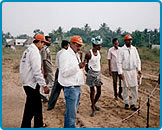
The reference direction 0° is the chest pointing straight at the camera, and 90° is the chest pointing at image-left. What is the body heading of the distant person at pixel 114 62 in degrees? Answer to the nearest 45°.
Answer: approximately 315°

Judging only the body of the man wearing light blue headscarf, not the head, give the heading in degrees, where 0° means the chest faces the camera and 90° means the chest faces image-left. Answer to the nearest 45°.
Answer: approximately 315°

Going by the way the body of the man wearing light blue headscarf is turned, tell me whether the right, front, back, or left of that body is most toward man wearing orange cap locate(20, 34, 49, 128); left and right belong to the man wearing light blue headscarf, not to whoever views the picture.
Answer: right

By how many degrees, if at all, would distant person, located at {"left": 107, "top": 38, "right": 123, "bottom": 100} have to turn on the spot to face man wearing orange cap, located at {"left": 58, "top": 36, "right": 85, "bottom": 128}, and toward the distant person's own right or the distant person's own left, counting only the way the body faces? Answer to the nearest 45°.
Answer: approximately 45° to the distant person's own right

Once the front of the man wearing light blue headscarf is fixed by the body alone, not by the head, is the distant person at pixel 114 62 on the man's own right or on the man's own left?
on the man's own left

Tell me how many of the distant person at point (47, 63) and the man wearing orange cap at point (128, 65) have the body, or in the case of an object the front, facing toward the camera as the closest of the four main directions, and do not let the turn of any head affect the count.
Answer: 1

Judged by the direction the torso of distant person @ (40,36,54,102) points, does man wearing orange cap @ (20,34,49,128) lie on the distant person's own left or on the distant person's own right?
on the distant person's own right
